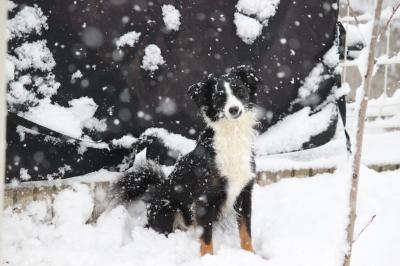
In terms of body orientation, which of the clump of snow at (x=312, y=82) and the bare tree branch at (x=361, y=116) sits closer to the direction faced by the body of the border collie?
the bare tree branch

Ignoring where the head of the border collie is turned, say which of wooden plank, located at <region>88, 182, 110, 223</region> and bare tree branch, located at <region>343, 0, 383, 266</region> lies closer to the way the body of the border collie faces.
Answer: the bare tree branch

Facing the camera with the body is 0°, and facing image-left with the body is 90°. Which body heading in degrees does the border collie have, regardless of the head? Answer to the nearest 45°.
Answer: approximately 315°

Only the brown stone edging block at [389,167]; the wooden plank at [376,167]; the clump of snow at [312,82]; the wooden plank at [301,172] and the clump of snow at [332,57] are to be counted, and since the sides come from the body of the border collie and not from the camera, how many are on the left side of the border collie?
5

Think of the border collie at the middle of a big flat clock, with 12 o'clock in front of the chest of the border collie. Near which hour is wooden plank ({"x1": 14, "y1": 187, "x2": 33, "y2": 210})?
The wooden plank is roughly at 5 o'clock from the border collie.

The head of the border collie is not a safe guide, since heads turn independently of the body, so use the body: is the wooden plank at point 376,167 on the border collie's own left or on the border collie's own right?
on the border collie's own left

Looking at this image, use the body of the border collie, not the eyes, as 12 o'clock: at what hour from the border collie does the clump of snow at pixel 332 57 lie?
The clump of snow is roughly at 9 o'clock from the border collie.

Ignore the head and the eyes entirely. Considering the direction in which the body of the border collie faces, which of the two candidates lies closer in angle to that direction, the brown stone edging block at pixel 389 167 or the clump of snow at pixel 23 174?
the brown stone edging block

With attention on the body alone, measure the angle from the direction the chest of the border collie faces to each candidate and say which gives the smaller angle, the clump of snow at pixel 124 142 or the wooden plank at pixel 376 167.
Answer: the wooden plank

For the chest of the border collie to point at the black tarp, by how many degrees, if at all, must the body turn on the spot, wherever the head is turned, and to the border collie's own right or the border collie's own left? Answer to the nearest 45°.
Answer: approximately 180°
